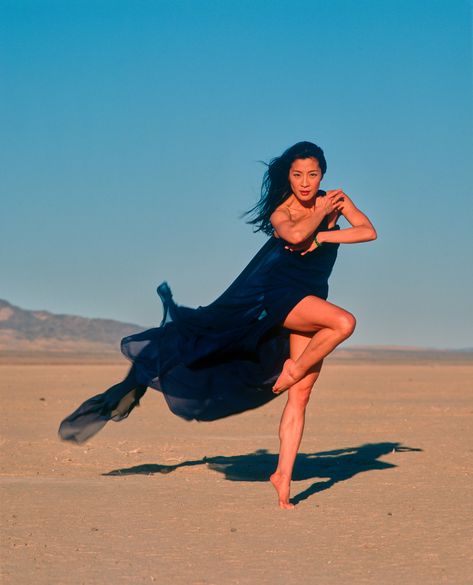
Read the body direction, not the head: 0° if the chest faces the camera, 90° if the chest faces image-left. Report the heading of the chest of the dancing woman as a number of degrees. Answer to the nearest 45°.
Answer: approximately 315°
